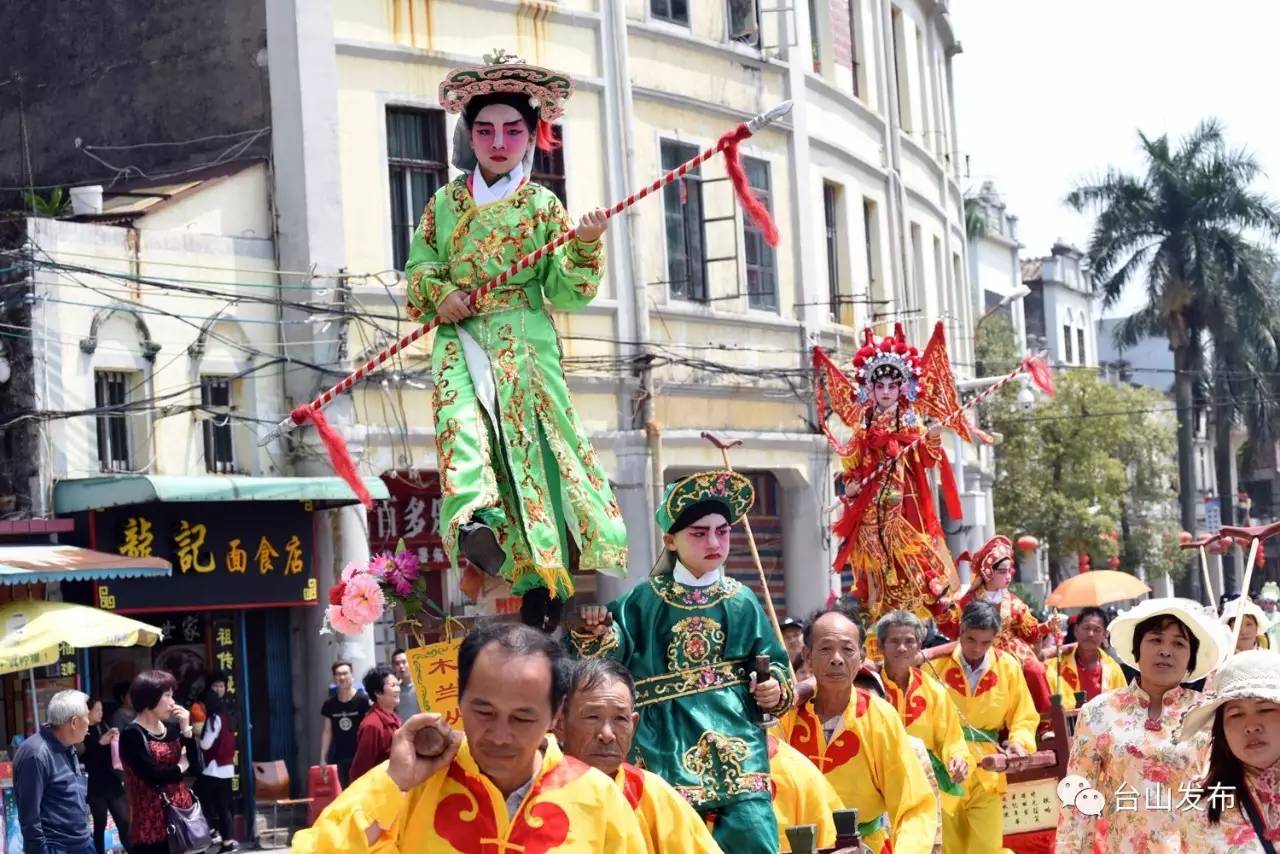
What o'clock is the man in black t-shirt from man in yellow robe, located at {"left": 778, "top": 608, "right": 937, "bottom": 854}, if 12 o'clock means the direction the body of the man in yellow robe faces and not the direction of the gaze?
The man in black t-shirt is roughly at 5 o'clock from the man in yellow robe.

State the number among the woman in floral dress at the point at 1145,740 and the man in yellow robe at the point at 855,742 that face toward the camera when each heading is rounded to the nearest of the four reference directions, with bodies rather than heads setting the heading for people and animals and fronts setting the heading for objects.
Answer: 2

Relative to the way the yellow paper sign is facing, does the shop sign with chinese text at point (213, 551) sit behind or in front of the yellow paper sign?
behind

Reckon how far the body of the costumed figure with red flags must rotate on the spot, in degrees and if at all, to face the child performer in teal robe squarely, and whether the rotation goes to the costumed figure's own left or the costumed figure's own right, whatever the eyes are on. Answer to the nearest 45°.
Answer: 0° — they already face them

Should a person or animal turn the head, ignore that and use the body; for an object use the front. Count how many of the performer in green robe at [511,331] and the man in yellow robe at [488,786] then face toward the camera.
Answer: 2

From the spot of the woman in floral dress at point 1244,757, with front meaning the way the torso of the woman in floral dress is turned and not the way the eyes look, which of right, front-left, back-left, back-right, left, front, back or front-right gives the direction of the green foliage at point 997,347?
back

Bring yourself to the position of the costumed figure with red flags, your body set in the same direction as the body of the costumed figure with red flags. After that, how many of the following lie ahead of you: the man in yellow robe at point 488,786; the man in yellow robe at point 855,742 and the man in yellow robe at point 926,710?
3

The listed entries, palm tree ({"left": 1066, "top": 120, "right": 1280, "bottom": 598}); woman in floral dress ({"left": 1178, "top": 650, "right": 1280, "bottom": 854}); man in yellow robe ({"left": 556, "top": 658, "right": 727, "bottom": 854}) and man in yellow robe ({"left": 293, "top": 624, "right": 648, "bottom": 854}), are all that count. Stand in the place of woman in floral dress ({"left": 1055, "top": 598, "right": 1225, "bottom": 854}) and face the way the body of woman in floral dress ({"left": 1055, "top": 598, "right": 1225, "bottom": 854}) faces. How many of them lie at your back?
1

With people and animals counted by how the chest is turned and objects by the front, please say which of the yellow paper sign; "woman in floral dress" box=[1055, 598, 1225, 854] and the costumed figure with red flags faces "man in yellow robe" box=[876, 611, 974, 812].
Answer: the costumed figure with red flags

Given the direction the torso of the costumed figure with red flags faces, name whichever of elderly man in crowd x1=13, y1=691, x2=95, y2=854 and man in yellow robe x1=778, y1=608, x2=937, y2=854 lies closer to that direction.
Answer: the man in yellow robe
